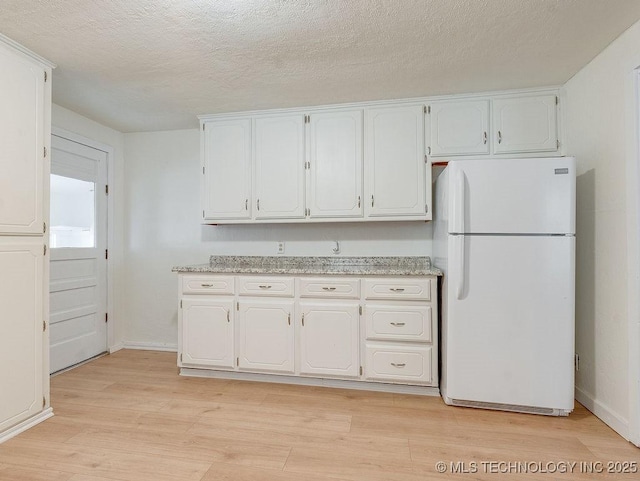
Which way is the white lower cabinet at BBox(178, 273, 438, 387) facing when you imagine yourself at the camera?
facing the viewer

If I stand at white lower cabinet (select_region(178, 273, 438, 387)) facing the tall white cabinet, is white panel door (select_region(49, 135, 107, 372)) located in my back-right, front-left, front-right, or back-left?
front-right

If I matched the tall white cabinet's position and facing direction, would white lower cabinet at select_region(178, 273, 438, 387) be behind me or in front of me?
in front

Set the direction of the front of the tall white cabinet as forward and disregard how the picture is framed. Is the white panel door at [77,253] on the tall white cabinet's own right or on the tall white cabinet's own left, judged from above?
on the tall white cabinet's own left

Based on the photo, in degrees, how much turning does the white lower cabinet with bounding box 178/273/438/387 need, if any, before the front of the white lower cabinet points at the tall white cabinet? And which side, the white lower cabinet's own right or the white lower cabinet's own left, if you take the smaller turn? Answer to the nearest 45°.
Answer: approximately 90° to the white lower cabinet's own right

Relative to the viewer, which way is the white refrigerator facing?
toward the camera

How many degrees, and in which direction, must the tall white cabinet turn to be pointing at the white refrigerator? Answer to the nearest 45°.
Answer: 0° — it already faces it

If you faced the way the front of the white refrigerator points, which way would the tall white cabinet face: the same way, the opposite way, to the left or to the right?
to the left

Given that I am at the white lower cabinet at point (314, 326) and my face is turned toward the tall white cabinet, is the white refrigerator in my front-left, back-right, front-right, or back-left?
back-left

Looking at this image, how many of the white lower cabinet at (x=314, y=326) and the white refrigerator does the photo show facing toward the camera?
2

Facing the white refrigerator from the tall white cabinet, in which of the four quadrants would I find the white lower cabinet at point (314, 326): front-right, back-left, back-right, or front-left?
front-left

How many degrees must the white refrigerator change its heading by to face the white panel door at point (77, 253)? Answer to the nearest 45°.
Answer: approximately 90° to its right

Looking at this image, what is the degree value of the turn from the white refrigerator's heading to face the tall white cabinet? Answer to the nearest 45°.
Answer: approximately 45° to its right

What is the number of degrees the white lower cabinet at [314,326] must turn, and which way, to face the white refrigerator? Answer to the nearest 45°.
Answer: approximately 45° to its left
